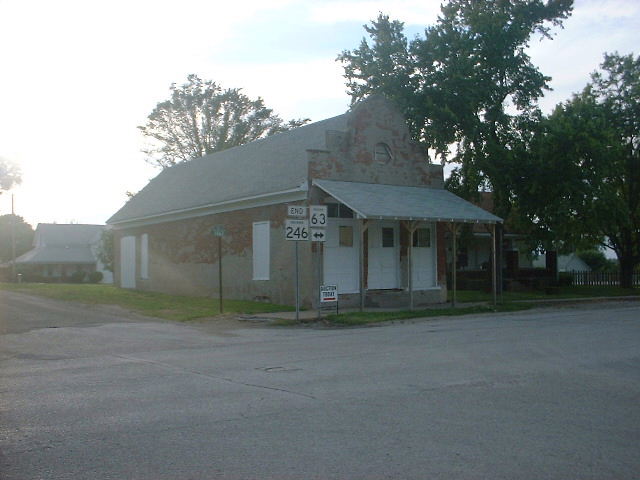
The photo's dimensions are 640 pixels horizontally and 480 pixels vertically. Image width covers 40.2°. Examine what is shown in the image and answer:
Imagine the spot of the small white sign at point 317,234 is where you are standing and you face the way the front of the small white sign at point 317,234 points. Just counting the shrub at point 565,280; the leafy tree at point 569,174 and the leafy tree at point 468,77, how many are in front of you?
0

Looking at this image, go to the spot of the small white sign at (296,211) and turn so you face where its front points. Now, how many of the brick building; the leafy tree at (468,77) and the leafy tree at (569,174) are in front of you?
0

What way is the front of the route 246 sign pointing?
toward the camera

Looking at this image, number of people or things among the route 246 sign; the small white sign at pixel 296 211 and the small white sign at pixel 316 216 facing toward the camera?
3

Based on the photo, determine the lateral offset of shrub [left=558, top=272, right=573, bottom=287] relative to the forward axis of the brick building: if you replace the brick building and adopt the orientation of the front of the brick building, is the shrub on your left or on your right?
on your left

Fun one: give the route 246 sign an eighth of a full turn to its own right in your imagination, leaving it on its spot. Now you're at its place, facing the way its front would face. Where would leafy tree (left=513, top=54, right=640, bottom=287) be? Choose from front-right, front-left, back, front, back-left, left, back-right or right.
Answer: back

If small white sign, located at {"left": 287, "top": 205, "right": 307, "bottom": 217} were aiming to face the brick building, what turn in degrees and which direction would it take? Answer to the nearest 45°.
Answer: approximately 180°

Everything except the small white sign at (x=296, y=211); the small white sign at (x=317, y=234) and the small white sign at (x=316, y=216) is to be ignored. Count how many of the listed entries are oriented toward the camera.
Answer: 3

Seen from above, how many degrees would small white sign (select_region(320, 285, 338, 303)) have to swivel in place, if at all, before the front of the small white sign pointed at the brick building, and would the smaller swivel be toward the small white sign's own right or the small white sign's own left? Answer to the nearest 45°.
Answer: approximately 180°

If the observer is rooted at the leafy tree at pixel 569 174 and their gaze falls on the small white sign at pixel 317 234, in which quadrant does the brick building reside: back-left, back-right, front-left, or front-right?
front-right

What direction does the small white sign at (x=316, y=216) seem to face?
toward the camera

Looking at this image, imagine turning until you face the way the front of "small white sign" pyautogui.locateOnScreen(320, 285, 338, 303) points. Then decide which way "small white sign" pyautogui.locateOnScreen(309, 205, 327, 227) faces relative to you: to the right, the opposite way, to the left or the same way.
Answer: the same way
